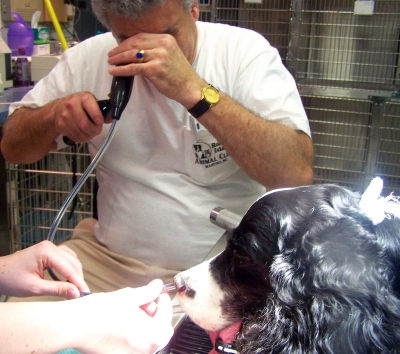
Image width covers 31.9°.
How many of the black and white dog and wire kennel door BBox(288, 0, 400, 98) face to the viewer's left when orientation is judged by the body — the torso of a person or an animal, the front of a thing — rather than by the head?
1

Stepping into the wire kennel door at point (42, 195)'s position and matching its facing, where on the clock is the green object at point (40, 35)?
The green object is roughly at 6 o'clock from the wire kennel door.

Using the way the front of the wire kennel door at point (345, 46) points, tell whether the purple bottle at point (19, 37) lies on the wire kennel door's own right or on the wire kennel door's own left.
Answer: on the wire kennel door's own right

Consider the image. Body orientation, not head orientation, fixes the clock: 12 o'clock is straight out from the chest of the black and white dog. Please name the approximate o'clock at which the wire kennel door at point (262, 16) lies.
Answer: The wire kennel door is roughly at 3 o'clock from the black and white dog.

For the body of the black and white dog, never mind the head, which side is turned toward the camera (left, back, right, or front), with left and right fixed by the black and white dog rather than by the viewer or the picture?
left

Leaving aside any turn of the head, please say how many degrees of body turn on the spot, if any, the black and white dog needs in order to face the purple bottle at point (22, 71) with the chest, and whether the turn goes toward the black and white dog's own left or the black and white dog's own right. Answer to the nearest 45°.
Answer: approximately 45° to the black and white dog's own right

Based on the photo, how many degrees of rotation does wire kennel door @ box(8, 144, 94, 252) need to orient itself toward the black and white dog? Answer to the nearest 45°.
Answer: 0° — it already faces it
